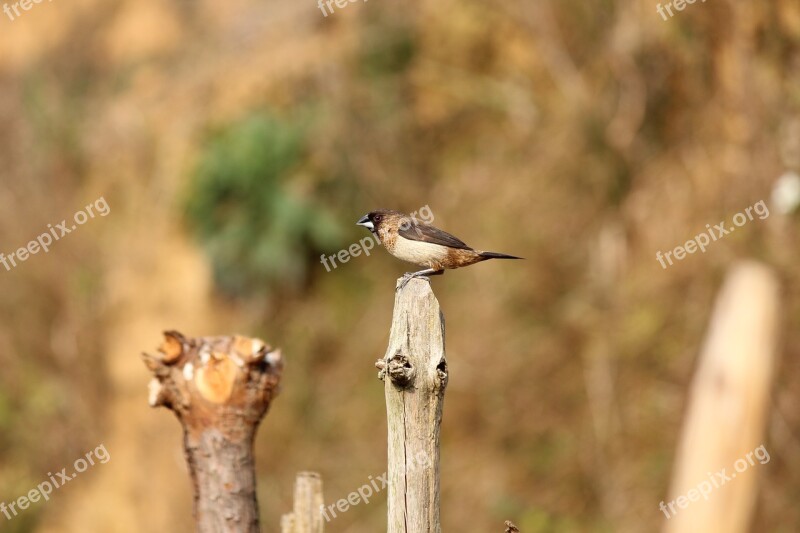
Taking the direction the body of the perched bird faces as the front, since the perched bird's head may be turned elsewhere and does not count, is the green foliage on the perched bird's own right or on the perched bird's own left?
on the perched bird's own right

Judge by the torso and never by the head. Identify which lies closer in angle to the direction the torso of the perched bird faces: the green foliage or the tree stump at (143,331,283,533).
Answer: the tree stump

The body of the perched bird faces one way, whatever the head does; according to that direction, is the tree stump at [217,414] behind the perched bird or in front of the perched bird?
in front

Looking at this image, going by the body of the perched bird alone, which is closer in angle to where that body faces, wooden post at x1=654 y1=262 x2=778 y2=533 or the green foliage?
the green foliage

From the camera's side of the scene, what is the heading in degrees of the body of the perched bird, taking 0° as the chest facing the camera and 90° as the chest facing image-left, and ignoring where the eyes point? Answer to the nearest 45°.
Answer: approximately 90°
